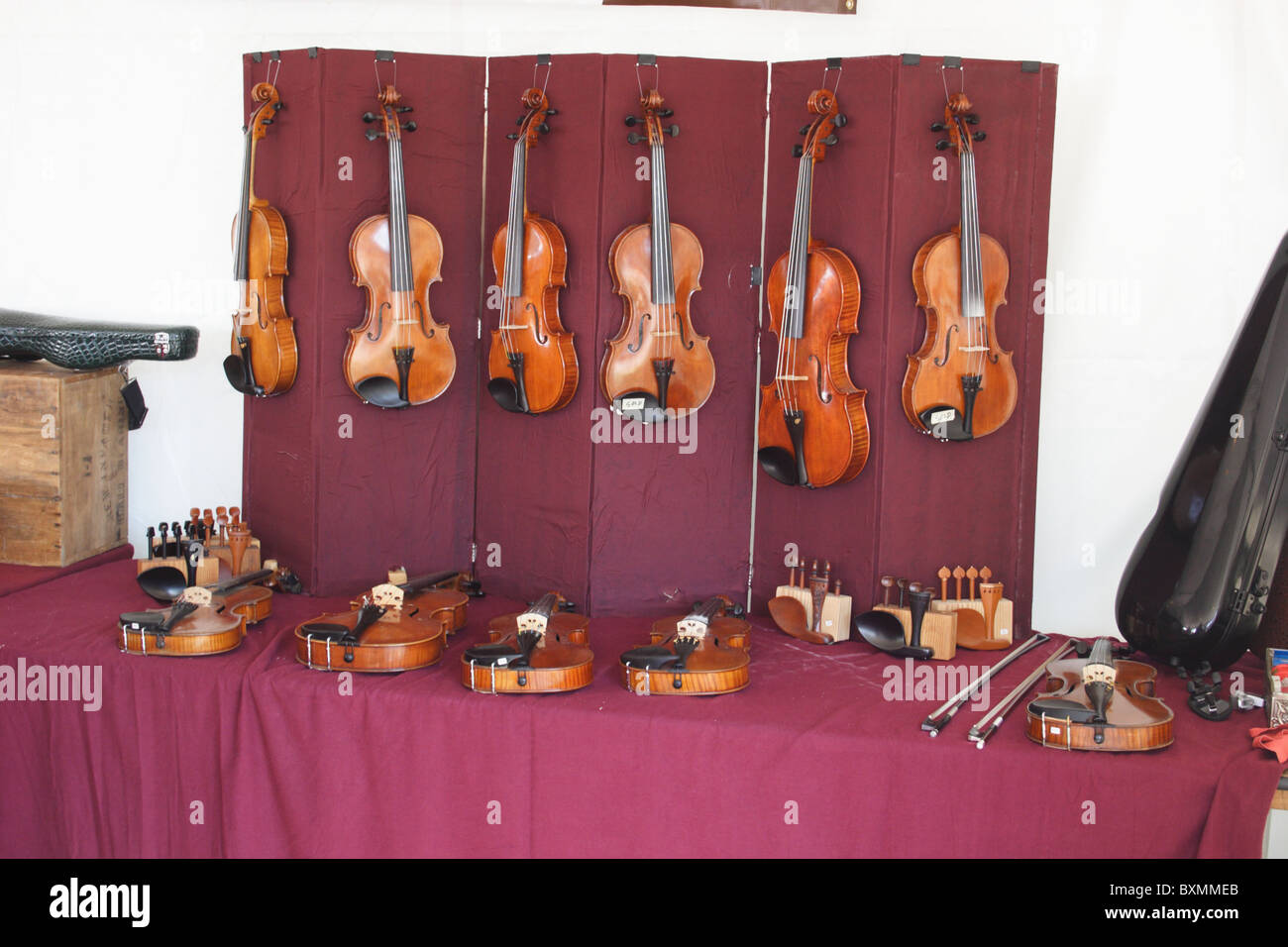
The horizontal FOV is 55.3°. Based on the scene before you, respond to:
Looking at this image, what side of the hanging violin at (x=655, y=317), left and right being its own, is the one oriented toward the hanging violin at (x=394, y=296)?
right

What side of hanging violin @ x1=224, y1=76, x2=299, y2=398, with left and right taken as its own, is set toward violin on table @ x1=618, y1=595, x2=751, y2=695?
left

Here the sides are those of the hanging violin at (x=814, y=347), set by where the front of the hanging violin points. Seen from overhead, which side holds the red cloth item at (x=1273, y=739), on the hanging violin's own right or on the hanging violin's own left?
on the hanging violin's own left

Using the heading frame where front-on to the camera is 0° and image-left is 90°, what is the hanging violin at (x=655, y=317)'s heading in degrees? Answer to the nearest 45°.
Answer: approximately 0°

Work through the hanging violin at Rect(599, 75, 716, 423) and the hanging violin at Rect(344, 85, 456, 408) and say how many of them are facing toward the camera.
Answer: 2

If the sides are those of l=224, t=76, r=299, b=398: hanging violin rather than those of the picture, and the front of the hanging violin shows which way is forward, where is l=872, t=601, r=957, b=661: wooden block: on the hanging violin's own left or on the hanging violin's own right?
on the hanging violin's own left

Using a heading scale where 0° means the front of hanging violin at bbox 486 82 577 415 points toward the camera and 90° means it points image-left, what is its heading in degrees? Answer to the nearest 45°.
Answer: approximately 45°

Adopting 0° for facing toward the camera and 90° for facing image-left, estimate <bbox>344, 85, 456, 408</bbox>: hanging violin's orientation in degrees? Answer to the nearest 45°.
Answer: approximately 0°

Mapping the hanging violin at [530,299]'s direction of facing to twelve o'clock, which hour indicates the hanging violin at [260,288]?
the hanging violin at [260,288] is roughly at 2 o'clock from the hanging violin at [530,299].
